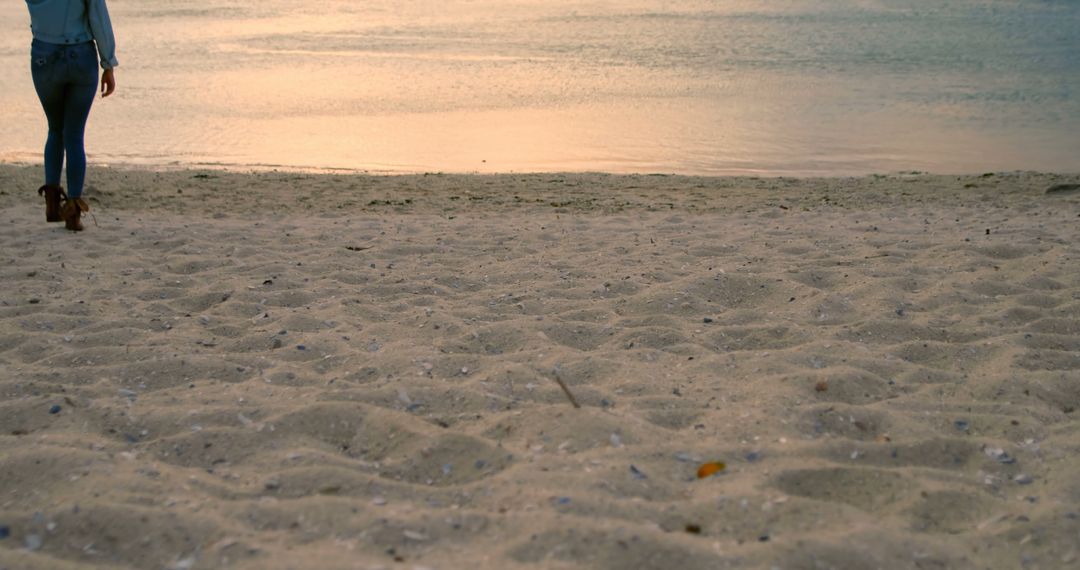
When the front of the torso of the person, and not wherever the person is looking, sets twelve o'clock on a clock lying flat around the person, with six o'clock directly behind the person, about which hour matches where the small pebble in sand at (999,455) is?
The small pebble in sand is roughly at 5 o'clock from the person.

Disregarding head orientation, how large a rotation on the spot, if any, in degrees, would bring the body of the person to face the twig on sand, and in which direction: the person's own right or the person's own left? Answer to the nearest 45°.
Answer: approximately 180°

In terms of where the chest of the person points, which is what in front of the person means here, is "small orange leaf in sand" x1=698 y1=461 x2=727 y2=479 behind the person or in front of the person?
behind

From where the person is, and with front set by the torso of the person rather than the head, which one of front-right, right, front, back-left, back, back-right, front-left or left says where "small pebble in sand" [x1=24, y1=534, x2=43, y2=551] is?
back

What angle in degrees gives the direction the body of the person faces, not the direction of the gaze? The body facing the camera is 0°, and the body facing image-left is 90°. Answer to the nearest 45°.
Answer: approximately 180°
